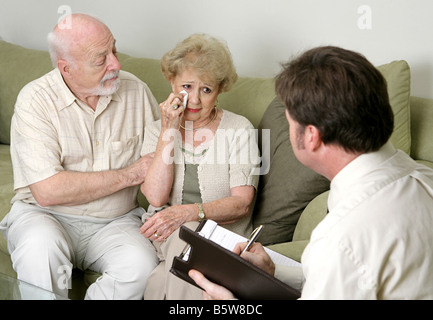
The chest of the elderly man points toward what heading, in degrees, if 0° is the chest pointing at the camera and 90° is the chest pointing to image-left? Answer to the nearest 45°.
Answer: approximately 315°

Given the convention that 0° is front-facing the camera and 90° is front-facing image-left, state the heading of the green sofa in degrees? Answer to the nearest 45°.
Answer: approximately 0°

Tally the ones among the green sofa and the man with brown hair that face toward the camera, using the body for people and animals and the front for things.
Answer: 1

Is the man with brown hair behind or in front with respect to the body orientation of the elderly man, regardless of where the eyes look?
in front

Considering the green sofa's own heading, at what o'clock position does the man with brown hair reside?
The man with brown hair is roughly at 12 o'clock from the green sofa.

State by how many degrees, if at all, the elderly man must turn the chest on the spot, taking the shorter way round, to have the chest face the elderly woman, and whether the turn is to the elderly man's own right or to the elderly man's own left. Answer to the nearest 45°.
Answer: approximately 45° to the elderly man's own left

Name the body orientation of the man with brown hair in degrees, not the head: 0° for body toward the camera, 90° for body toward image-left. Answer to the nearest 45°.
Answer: approximately 135°

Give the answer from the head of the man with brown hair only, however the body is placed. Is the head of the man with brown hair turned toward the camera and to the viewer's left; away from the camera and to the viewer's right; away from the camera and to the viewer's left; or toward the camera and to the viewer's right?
away from the camera and to the viewer's left
